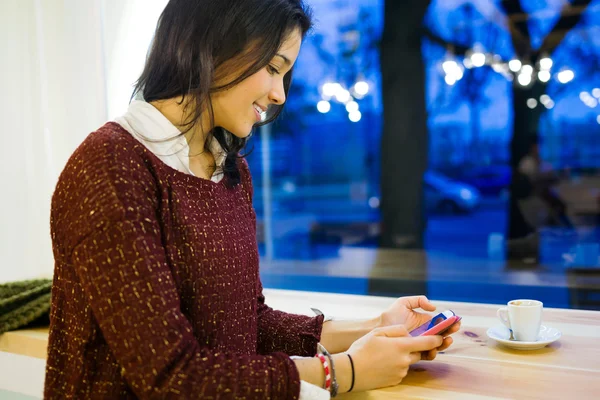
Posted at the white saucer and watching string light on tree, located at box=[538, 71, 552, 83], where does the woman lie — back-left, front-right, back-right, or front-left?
back-left

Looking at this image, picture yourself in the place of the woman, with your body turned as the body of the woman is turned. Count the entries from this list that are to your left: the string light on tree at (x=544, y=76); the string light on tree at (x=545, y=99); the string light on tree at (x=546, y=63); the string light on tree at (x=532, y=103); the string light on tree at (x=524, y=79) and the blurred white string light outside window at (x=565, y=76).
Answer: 6

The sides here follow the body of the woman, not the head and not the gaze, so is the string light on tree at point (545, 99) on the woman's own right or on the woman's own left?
on the woman's own left

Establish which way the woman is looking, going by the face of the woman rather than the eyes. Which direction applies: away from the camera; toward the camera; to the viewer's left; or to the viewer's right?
to the viewer's right

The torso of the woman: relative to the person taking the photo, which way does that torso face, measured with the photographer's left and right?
facing the viewer and to the right of the viewer

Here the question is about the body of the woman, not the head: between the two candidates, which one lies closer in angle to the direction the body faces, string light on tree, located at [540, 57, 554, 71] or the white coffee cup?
the white coffee cup

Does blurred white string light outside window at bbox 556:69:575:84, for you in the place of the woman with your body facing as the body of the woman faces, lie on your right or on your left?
on your left

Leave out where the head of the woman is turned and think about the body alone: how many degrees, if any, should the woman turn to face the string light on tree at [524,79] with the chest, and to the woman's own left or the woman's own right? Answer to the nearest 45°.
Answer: approximately 90° to the woman's own left

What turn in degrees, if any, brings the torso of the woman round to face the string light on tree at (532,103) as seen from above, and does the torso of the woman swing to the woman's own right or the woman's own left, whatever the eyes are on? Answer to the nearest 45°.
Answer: approximately 90° to the woman's own left
